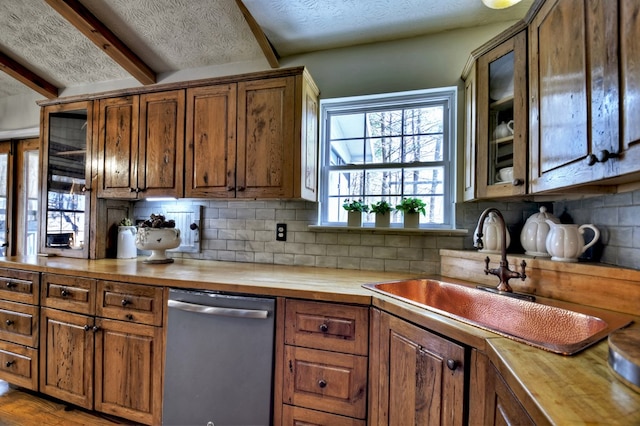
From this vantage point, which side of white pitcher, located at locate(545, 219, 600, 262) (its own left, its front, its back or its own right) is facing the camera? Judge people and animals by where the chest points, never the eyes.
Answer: left

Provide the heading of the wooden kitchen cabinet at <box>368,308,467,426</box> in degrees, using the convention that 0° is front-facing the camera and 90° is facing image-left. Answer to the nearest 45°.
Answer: approximately 45°

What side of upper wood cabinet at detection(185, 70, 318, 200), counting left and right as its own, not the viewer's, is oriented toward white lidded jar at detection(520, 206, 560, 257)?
left

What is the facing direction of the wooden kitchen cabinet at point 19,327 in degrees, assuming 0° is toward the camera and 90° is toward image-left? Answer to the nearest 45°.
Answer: approximately 45°

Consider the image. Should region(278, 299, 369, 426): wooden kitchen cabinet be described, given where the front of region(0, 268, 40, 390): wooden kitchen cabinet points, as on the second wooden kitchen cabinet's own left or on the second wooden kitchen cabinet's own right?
on the second wooden kitchen cabinet's own left
